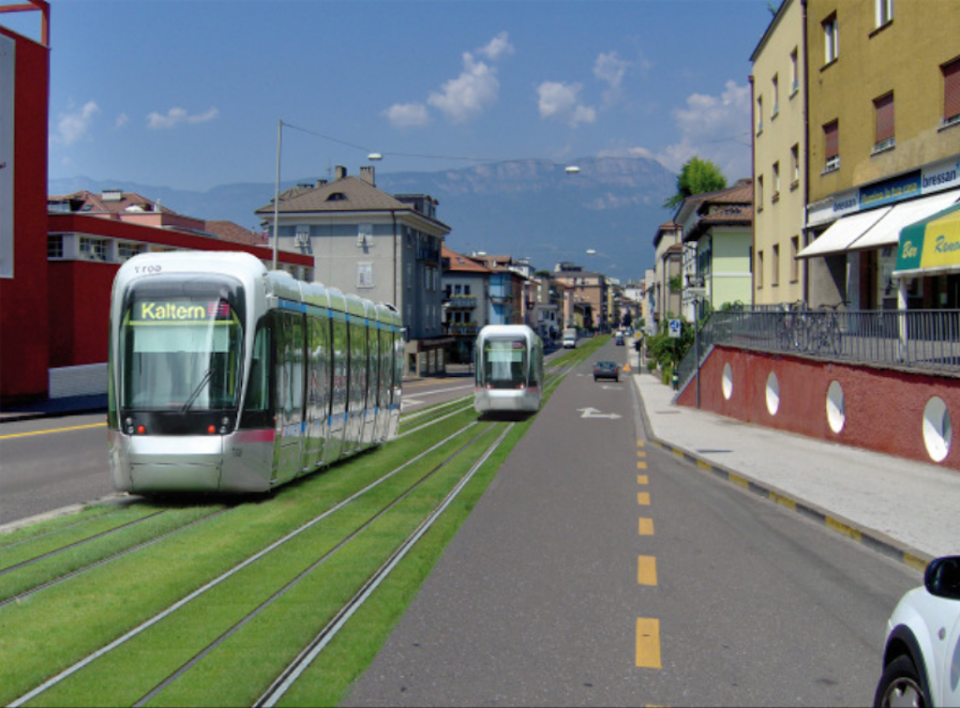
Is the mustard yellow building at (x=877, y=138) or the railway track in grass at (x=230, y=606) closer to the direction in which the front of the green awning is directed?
the railway track in grass

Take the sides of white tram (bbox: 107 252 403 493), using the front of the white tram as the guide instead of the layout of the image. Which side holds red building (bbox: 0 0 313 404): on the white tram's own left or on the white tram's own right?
on the white tram's own right

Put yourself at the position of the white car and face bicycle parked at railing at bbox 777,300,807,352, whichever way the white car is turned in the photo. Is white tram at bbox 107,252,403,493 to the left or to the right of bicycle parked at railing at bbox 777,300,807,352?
left

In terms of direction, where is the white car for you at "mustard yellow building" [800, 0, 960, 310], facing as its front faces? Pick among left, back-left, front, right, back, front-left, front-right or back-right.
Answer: front-left

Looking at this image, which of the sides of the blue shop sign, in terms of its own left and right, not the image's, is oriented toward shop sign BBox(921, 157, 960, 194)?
left

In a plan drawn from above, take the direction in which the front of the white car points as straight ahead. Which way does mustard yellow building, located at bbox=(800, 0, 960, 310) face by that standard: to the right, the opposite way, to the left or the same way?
to the left

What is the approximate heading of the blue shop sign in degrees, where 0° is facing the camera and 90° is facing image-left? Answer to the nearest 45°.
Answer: approximately 45°

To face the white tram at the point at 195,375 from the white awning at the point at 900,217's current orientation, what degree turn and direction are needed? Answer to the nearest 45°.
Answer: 0° — it already faces it

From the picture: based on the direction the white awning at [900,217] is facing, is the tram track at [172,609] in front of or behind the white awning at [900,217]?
in front

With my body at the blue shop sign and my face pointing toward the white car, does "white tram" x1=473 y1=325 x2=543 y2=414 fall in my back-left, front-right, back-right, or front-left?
back-right

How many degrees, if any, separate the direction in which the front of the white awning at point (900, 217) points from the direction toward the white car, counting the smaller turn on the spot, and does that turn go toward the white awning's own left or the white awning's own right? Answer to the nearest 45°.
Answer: approximately 45° to the white awning's own left
